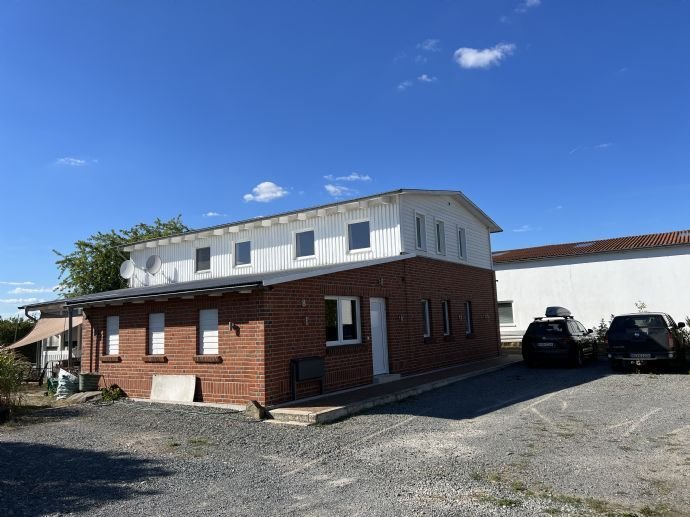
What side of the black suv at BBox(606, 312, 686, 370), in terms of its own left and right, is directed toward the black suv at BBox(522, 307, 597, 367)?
left

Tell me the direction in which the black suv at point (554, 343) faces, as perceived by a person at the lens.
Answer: facing away from the viewer and to the right of the viewer

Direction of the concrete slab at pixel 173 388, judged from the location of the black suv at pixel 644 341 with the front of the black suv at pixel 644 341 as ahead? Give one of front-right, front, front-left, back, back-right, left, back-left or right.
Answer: back-left

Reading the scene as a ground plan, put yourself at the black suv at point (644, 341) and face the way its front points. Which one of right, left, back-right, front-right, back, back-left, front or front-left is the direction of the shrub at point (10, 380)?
back-left

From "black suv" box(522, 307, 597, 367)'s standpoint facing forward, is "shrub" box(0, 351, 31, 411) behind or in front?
behind

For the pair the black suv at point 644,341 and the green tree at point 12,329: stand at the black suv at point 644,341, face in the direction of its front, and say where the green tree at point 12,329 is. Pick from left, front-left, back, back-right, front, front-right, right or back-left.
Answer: left

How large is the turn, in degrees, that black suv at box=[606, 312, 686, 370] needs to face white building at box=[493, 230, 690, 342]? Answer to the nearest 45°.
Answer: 0° — it already faces it

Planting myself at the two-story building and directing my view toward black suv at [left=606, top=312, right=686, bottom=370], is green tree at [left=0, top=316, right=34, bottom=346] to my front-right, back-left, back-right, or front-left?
back-left

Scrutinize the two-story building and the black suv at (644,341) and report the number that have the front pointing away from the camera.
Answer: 1

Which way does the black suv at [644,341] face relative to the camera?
away from the camera

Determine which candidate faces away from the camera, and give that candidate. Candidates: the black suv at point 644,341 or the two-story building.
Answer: the black suv
